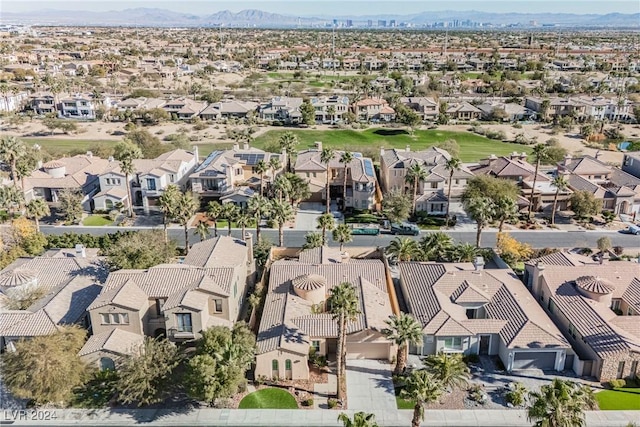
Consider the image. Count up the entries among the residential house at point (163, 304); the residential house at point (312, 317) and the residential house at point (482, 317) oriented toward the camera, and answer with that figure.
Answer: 3

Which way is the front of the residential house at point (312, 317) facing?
toward the camera

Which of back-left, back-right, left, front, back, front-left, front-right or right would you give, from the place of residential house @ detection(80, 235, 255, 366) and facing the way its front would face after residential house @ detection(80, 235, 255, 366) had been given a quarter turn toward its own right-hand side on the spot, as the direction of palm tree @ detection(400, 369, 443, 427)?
back-left

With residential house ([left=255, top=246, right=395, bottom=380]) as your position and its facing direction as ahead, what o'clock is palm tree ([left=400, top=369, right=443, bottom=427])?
The palm tree is roughly at 11 o'clock from the residential house.

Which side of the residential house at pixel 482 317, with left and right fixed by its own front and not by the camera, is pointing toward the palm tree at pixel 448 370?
front

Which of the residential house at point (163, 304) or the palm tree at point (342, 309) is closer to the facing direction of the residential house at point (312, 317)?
the palm tree

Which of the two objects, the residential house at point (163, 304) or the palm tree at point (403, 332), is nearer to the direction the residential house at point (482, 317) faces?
the palm tree

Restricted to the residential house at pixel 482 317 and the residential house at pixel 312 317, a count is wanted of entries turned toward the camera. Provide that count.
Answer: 2

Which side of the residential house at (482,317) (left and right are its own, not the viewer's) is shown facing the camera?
front

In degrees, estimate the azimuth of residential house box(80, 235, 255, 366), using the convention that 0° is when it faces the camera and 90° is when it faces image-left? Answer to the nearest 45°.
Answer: approximately 0°

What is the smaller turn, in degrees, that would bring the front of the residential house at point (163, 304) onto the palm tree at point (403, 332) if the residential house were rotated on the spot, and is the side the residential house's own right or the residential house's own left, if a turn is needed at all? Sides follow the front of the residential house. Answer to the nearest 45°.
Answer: approximately 45° to the residential house's own left

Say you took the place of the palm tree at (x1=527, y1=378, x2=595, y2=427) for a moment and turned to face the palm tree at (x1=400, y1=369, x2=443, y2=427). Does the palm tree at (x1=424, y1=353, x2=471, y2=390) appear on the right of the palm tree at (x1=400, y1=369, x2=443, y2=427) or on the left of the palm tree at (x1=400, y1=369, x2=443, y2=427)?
right

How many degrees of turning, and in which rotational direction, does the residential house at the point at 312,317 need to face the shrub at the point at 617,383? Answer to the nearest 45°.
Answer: approximately 90° to its left

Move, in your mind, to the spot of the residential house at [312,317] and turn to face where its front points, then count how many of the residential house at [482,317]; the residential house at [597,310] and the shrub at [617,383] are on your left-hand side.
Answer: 3

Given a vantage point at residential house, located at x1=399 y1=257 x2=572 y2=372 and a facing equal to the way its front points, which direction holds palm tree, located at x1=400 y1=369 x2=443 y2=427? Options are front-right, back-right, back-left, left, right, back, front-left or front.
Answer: front

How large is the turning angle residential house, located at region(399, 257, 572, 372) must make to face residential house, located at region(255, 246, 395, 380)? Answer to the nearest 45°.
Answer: approximately 90° to its right

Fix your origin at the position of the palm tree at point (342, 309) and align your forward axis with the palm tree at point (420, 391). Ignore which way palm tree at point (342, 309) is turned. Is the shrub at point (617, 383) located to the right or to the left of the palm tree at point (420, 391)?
left

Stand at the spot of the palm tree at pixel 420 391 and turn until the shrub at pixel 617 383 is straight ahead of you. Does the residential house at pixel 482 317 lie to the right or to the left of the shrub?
left
